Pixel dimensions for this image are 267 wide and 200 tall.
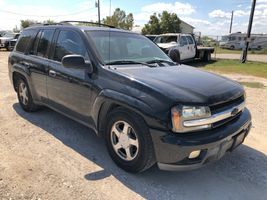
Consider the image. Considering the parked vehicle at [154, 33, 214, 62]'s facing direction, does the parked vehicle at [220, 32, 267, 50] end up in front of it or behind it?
behind

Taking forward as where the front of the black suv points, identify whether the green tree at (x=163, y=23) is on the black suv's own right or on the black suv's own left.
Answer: on the black suv's own left

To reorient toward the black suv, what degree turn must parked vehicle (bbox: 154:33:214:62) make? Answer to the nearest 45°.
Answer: approximately 45° to its left

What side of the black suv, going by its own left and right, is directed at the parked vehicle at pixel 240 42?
left

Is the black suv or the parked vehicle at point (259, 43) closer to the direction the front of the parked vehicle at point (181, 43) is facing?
the black suv

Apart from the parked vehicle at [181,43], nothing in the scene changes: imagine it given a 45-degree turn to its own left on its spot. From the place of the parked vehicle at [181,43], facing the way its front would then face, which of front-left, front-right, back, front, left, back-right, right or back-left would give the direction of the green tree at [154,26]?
back

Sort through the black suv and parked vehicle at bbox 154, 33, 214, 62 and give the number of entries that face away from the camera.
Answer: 0

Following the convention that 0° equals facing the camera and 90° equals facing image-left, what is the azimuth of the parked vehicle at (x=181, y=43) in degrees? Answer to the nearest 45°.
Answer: approximately 45°

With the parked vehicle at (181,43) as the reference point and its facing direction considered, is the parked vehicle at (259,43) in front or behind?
behind

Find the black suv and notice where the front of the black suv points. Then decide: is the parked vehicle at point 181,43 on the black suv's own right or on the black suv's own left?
on the black suv's own left
